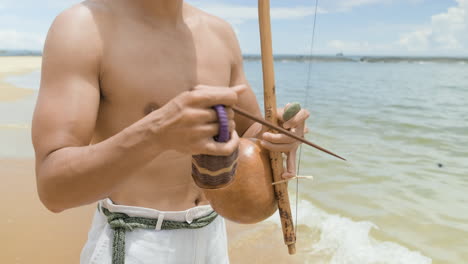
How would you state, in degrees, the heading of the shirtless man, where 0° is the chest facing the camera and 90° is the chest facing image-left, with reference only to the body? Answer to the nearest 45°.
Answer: approximately 315°
